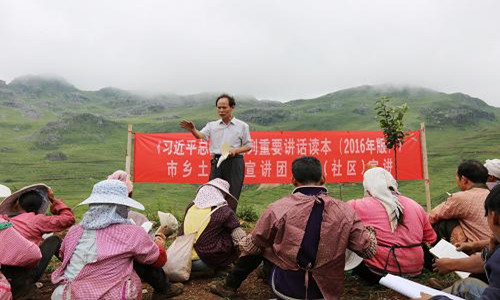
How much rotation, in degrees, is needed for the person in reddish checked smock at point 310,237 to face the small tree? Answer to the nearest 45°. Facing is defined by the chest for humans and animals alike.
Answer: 0° — they already face it

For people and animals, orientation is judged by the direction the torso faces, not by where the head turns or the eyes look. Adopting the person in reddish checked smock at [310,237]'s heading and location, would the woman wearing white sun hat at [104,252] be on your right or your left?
on your left

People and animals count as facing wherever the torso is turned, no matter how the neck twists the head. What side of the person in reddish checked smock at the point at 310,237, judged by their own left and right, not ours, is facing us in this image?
back

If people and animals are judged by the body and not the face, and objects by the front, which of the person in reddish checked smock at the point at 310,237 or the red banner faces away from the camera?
the person in reddish checked smock

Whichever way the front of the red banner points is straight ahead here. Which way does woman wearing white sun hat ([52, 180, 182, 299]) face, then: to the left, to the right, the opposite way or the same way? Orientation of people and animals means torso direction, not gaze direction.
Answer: the opposite way

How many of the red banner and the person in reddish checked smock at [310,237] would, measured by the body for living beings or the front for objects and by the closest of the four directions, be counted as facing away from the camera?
1

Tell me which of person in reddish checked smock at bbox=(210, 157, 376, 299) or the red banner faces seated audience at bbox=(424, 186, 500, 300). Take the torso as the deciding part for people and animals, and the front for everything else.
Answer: the red banner

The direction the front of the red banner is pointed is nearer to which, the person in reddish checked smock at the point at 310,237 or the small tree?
the person in reddish checked smock

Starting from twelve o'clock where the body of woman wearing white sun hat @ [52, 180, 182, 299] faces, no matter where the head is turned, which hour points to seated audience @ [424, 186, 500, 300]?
The seated audience is roughly at 3 o'clock from the woman wearing white sun hat.

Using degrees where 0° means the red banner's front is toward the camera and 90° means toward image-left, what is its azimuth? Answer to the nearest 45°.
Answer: approximately 0°

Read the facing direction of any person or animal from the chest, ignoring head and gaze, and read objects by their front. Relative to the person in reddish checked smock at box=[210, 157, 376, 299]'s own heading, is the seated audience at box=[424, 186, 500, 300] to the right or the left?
on their right

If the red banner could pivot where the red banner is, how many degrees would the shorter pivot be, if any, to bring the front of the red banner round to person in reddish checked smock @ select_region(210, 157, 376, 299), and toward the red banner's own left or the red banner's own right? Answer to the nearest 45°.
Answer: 0° — it already faces them
